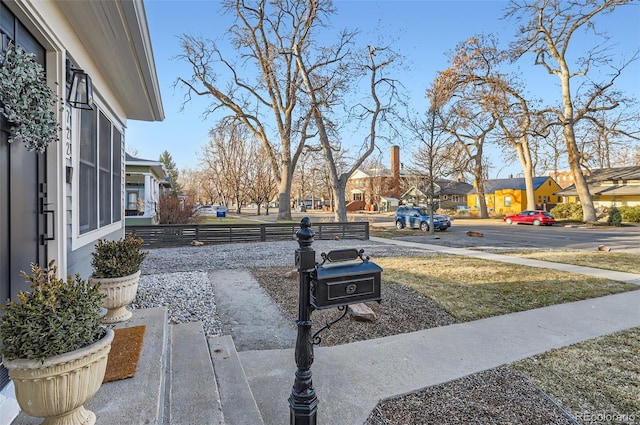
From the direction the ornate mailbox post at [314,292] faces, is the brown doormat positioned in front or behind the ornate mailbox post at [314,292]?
behind

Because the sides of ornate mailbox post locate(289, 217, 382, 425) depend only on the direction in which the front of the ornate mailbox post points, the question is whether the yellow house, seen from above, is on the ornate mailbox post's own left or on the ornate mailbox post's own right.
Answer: on the ornate mailbox post's own left

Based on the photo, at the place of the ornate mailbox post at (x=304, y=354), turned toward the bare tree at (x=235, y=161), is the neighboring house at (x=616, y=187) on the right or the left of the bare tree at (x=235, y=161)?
right

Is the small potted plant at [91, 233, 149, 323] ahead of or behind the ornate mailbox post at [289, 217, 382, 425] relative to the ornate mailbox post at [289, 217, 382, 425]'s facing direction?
behind
